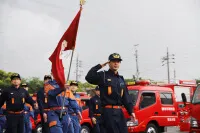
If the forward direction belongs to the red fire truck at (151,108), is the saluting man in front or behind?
in front

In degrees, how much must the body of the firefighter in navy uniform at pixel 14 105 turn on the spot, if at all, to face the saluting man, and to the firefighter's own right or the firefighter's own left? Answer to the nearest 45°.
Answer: approximately 45° to the firefighter's own left

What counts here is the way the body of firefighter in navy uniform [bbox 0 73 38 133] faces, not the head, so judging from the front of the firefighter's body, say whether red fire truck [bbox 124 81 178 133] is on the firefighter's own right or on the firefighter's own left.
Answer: on the firefighter's own left

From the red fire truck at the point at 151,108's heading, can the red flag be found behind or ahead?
ahead

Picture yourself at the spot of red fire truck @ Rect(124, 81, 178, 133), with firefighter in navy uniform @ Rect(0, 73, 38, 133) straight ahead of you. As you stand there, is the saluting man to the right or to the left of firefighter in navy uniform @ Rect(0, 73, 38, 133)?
left

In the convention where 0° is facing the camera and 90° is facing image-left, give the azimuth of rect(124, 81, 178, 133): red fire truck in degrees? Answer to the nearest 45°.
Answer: approximately 45°
